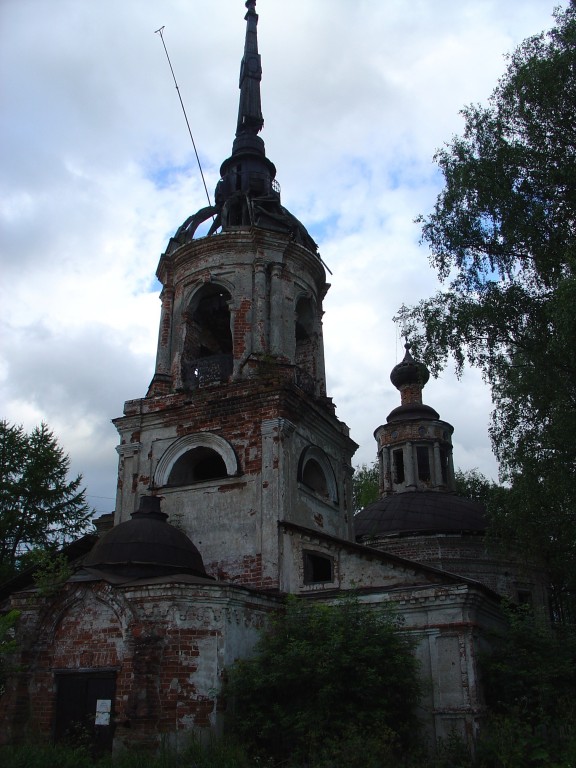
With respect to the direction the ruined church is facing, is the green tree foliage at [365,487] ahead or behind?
behind

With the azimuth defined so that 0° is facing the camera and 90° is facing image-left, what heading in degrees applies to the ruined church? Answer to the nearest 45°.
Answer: approximately 45°

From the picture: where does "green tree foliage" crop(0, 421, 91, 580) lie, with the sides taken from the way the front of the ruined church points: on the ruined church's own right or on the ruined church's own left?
on the ruined church's own right

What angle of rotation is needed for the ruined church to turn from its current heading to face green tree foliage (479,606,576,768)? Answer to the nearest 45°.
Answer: approximately 135° to its left
